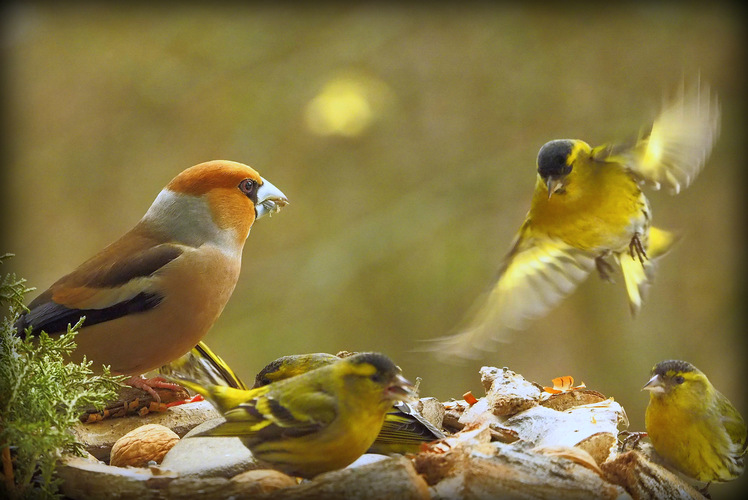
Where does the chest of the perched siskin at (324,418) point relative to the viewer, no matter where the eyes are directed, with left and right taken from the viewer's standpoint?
facing to the right of the viewer

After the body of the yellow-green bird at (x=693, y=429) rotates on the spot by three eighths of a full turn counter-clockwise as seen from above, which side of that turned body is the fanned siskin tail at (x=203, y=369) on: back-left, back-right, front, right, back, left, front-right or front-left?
back

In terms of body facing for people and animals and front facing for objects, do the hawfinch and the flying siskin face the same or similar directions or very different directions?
very different directions

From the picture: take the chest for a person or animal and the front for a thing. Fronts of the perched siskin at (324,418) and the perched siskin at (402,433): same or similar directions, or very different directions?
very different directions

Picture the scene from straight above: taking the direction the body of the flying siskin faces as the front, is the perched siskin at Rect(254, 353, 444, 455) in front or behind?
in front

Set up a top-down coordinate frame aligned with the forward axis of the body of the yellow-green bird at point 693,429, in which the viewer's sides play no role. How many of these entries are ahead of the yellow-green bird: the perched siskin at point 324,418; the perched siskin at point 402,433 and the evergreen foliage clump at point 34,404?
3

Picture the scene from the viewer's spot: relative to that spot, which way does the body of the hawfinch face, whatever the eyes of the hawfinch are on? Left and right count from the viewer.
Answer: facing to the right of the viewer

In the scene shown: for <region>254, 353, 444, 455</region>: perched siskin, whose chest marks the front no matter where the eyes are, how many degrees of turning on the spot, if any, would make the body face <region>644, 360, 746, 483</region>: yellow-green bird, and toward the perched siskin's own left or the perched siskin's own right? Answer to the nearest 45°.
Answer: approximately 180°

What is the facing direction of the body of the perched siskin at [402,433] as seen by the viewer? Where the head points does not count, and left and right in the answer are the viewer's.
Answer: facing to the left of the viewer

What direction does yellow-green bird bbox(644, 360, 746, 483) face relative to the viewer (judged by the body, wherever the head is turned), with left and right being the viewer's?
facing the viewer and to the left of the viewer
